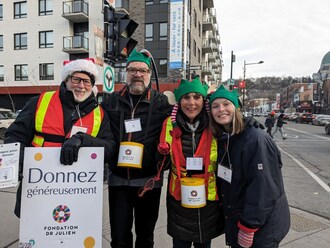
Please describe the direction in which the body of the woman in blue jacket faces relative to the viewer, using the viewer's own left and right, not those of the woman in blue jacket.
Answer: facing the viewer and to the left of the viewer

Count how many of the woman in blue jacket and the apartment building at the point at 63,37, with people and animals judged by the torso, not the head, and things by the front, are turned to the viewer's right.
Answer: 0

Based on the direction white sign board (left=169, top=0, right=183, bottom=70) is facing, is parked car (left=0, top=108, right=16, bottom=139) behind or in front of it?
in front

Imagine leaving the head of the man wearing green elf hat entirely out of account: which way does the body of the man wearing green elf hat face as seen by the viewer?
toward the camera

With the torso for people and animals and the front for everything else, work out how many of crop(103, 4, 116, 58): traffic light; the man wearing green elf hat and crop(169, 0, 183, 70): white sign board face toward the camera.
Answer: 2

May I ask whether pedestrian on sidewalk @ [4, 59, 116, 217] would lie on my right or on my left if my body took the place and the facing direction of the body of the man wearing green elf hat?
on my right

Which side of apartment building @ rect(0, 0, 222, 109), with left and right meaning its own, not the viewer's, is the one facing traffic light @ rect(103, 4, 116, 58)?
front

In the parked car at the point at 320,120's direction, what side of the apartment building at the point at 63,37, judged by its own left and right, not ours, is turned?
left

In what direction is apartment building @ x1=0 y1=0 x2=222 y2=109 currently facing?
toward the camera

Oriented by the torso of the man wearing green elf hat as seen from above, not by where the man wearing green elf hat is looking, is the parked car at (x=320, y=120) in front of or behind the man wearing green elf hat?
behind

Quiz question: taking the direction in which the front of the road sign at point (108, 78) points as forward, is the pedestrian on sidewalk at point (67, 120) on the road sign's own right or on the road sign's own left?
on the road sign's own right
